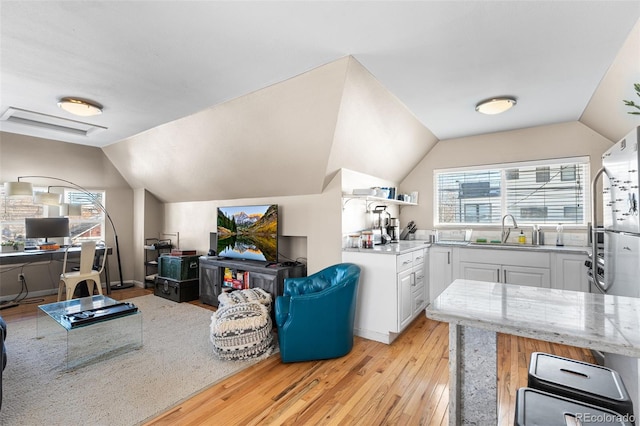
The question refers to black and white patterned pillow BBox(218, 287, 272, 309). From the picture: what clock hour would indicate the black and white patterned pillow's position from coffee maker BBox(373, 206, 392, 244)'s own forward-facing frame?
The black and white patterned pillow is roughly at 3 o'clock from the coffee maker.

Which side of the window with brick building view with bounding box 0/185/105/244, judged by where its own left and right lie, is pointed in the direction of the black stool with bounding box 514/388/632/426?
front

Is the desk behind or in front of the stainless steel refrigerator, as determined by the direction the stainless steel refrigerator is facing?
in front

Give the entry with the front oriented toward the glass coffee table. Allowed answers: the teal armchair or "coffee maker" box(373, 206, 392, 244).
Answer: the teal armchair

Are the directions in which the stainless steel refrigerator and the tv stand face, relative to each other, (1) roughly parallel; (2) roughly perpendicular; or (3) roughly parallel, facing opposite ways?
roughly perpendicular

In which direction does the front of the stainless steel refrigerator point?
to the viewer's left

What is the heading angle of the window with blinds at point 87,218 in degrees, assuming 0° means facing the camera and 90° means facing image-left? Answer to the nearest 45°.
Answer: approximately 0°
